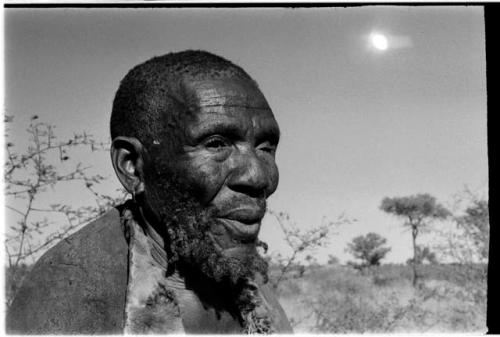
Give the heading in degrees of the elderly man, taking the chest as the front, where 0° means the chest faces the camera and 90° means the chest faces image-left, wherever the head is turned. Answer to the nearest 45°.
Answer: approximately 315°

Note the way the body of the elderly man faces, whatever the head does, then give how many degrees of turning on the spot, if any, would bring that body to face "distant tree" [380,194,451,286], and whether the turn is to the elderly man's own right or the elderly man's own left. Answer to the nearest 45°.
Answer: approximately 90° to the elderly man's own left

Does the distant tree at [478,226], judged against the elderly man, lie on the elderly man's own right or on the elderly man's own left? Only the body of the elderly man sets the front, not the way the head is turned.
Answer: on the elderly man's own left

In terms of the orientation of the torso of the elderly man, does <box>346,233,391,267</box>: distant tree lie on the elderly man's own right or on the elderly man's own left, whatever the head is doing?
on the elderly man's own left
